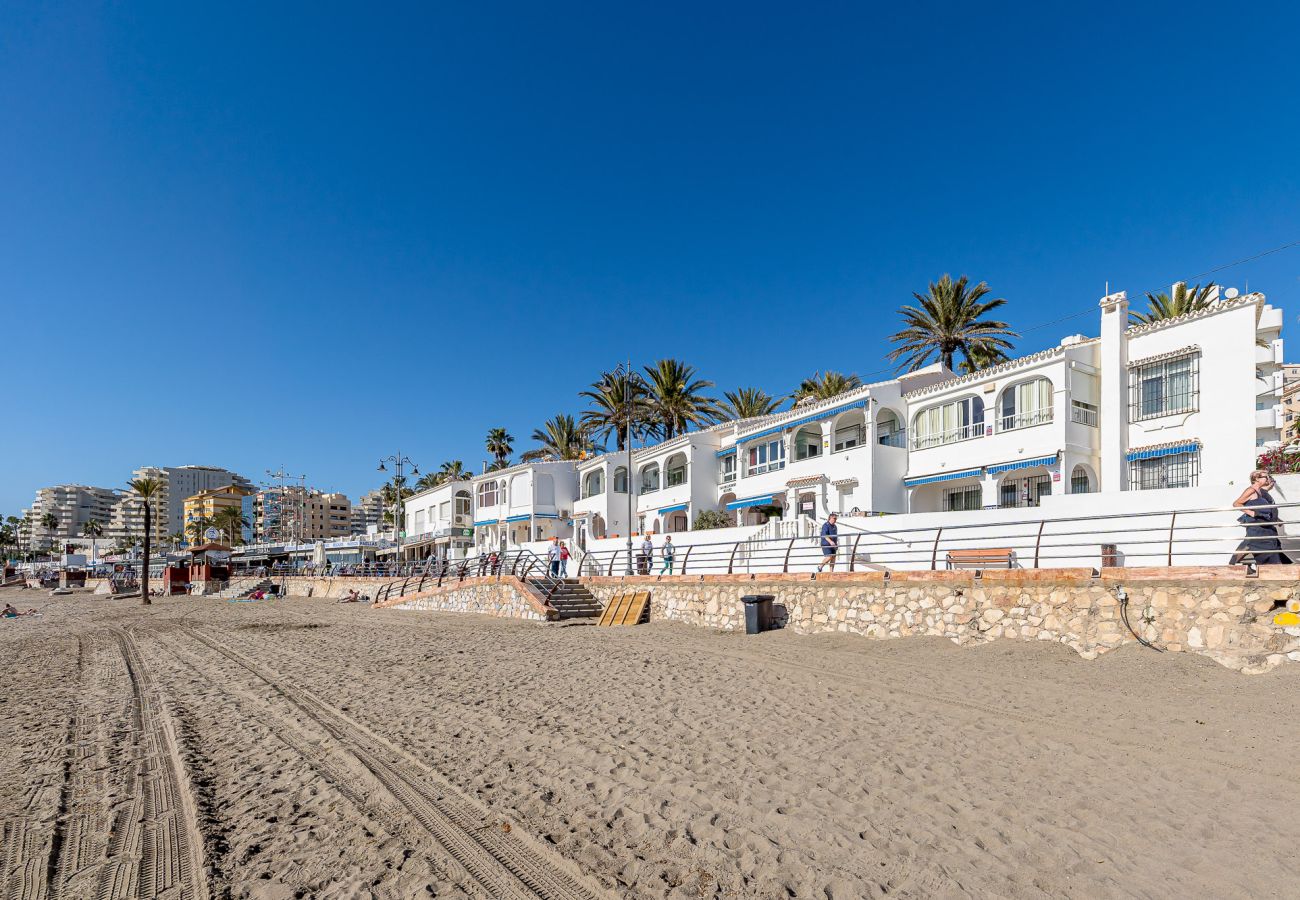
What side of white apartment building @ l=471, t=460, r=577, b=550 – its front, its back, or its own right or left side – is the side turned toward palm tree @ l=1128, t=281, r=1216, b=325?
left

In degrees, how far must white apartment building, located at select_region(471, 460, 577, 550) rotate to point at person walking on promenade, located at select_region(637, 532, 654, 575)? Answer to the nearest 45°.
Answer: approximately 45° to its left

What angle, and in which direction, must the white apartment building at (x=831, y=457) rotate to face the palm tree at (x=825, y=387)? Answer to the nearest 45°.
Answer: approximately 135° to its right

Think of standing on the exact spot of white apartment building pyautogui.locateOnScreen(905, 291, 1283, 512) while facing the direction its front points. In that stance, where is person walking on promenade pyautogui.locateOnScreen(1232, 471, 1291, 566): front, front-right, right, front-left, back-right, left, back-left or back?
front-left

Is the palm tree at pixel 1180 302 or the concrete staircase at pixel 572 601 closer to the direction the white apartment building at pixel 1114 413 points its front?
the concrete staircase

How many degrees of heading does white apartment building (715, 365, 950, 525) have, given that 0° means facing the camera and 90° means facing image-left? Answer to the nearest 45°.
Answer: approximately 45°

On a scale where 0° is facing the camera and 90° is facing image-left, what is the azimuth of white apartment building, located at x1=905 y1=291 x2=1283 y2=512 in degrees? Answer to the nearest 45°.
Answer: approximately 45°

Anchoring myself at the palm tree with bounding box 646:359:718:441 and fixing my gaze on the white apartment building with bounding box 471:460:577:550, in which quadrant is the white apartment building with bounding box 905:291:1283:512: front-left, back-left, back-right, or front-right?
back-left
